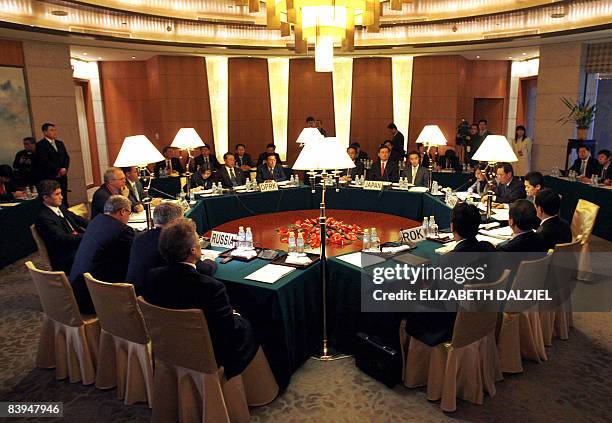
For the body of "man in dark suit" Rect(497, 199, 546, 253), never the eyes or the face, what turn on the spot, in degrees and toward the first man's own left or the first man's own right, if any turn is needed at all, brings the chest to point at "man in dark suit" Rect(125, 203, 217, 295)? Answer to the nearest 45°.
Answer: approximately 90° to the first man's own left

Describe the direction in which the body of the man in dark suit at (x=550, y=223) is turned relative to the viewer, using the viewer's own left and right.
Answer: facing away from the viewer and to the left of the viewer

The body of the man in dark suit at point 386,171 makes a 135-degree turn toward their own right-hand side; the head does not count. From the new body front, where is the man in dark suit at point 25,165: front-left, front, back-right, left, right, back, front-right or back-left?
front-left

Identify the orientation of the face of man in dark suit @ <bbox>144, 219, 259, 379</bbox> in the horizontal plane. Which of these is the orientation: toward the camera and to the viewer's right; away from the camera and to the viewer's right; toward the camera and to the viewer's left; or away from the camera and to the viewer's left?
away from the camera and to the viewer's right

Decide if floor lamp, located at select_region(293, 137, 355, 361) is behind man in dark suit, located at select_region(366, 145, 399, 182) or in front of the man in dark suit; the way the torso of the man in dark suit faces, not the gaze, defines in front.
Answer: in front

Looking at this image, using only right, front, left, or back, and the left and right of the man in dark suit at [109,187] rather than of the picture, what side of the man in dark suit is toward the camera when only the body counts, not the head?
right

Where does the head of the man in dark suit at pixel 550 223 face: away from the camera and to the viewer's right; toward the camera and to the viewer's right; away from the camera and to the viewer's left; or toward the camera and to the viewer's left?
away from the camera and to the viewer's left

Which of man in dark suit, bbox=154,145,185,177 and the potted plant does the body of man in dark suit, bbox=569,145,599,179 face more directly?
the man in dark suit

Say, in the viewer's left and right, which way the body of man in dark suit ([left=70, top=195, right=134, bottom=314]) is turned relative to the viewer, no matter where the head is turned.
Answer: facing away from the viewer and to the right of the viewer

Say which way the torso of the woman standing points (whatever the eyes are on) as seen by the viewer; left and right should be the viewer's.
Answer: facing the viewer and to the left of the viewer

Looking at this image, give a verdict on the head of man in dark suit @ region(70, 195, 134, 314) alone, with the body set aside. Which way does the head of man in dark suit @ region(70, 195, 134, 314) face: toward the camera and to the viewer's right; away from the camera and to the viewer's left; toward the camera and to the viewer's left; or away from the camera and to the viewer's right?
away from the camera and to the viewer's right

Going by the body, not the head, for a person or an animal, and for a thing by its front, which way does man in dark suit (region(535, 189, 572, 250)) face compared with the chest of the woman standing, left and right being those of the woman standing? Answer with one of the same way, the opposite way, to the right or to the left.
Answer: to the right

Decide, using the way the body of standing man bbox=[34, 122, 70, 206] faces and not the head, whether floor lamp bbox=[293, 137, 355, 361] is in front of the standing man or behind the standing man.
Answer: in front

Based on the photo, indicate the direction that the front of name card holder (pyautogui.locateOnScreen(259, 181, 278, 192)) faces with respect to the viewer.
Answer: facing the viewer

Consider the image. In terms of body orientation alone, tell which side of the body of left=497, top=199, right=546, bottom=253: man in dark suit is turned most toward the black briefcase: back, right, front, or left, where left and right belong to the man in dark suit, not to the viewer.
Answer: left

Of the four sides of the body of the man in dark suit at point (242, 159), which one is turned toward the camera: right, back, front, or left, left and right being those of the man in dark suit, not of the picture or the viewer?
front

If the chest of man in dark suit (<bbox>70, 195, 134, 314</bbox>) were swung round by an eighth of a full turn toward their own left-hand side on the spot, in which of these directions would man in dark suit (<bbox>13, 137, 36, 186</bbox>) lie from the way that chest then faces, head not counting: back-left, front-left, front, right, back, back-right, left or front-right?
front
